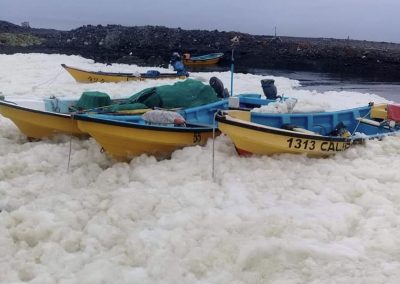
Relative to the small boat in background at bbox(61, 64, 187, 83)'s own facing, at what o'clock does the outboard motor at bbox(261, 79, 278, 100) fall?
The outboard motor is roughly at 8 o'clock from the small boat in background.

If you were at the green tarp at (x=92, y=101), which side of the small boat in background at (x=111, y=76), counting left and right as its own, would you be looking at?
left

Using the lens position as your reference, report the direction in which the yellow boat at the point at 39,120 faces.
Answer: facing the viewer and to the left of the viewer

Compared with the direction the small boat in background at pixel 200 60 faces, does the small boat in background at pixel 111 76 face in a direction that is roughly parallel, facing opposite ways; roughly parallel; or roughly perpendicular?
roughly parallel, facing opposite ways

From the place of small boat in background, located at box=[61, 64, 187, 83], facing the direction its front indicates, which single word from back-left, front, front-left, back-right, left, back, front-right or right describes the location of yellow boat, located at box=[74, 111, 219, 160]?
left

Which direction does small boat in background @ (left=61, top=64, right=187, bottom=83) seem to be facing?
to the viewer's left

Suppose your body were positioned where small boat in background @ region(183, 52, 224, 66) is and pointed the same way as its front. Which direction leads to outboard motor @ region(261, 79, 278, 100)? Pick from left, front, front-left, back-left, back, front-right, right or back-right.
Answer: right

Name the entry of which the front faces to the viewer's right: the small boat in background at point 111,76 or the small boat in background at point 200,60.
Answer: the small boat in background at point 200,60

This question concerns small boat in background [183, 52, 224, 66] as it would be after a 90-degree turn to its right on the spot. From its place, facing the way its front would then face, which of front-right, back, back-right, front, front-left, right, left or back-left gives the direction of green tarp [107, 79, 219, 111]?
front

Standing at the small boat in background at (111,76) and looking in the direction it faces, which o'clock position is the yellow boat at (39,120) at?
The yellow boat is roughly at 9 o'clock from the small boat in background.

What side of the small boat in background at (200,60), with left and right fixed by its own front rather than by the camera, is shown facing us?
right
